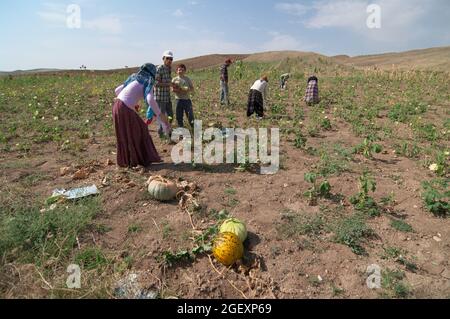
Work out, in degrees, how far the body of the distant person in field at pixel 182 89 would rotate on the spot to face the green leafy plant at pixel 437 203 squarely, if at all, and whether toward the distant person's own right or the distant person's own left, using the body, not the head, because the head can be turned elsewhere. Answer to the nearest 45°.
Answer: approximately 45° to the distant person's own left

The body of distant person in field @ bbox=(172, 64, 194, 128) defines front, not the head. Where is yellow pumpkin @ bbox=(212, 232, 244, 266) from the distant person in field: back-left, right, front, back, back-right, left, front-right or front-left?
front

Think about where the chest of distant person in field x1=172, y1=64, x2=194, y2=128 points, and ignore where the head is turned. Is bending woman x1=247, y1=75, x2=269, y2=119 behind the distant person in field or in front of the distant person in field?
behind

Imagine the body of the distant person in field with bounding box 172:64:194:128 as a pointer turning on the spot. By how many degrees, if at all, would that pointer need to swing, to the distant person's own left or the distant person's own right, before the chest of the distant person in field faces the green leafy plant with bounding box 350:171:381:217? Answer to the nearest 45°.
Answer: approximately 45° to the distant person's own left

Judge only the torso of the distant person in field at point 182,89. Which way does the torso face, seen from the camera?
toward the camera

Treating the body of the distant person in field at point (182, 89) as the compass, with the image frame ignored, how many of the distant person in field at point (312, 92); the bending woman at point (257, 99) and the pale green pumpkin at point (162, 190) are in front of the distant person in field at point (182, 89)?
1

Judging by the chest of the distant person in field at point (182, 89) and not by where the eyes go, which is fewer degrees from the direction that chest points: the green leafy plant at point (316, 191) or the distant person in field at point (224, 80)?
the green leafy plant
